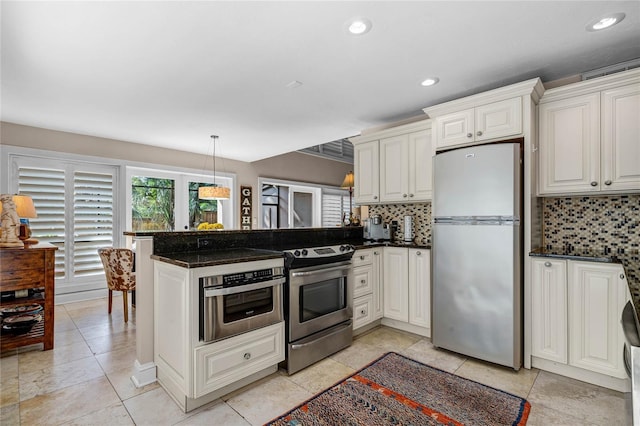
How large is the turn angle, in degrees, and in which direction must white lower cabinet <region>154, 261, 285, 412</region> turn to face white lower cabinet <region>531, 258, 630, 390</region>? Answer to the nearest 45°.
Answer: approximately 45° to its left

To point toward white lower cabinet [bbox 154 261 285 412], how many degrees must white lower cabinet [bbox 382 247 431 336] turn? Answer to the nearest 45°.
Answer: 0° — it already faces it

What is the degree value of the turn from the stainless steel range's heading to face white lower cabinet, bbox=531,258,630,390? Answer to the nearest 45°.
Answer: approximately 45° to its left

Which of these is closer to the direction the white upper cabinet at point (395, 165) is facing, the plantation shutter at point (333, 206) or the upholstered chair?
the upholstered chair

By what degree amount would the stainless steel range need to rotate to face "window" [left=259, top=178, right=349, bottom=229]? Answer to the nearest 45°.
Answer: approximately 135° to its left
